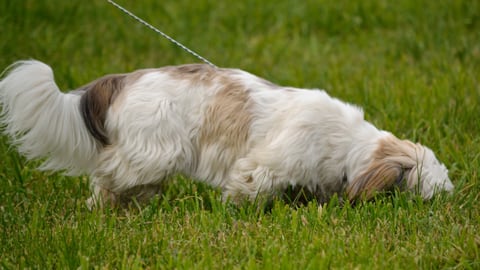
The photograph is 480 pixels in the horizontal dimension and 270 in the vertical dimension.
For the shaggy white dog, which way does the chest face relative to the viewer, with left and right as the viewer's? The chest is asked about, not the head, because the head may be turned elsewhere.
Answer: facing to the right of the viewer
